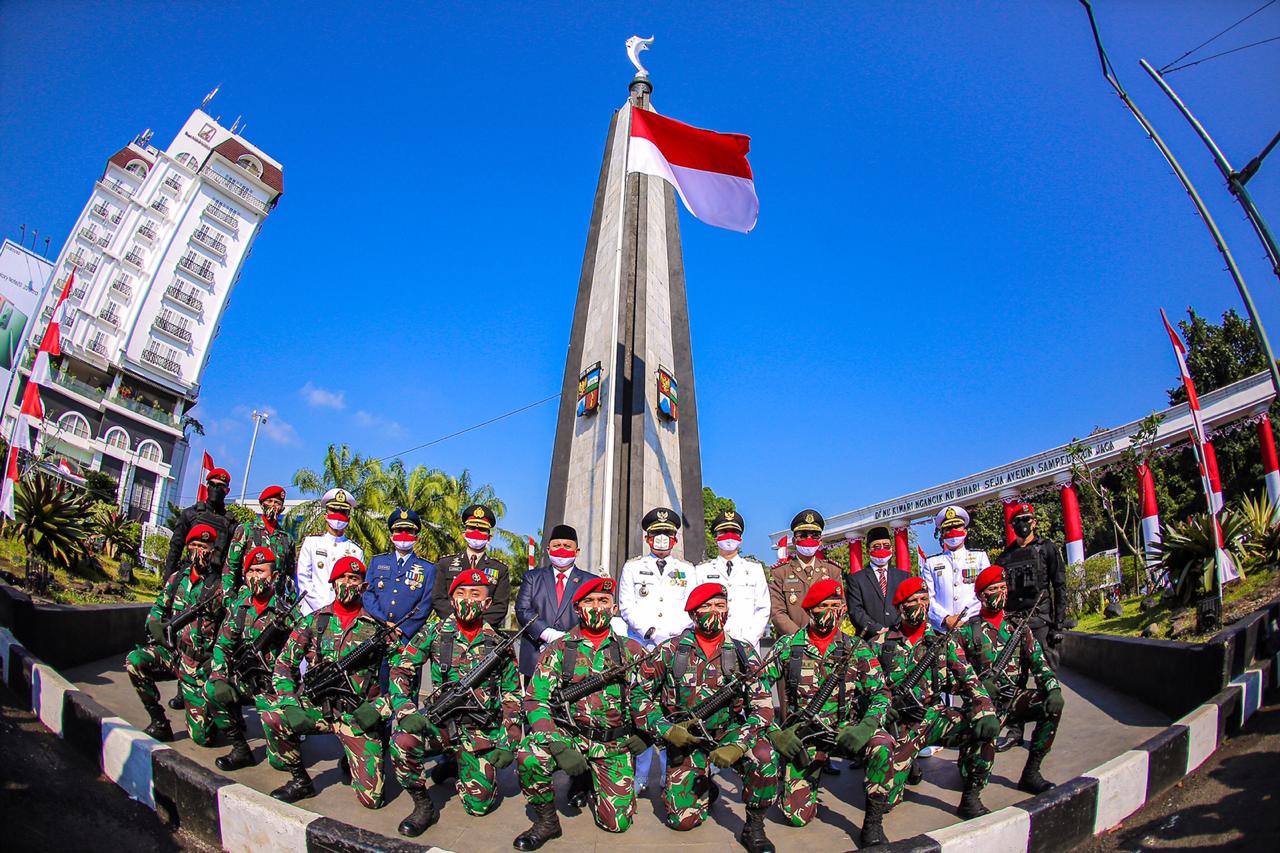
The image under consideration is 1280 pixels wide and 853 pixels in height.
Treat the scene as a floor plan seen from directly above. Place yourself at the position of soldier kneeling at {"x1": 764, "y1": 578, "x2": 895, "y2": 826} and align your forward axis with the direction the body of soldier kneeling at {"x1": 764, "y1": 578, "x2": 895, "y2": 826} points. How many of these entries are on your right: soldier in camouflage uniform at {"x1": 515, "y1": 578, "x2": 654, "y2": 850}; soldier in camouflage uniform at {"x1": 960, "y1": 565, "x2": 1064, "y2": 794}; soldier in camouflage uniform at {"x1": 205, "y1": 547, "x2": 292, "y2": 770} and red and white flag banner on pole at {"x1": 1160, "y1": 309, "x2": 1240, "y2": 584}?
2

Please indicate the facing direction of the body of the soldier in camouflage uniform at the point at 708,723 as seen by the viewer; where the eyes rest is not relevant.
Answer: toward the camera

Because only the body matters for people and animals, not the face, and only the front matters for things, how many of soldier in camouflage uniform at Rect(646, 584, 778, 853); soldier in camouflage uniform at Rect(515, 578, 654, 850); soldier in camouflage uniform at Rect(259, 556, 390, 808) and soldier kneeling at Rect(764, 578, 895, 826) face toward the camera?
4

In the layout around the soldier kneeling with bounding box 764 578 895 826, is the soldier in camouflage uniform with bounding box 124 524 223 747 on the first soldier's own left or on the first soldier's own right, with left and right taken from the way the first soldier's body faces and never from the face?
on the first soldier's own right

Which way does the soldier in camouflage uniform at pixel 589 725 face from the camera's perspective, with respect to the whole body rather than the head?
toward the camera

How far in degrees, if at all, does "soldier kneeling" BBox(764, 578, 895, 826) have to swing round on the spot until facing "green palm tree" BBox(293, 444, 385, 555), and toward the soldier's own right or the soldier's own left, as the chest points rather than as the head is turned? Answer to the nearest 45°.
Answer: approximately 135° to the soldier's own right

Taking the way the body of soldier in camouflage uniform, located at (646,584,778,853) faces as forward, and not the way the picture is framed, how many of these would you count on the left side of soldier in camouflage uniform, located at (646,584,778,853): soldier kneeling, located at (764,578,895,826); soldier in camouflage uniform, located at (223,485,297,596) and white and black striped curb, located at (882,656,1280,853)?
2

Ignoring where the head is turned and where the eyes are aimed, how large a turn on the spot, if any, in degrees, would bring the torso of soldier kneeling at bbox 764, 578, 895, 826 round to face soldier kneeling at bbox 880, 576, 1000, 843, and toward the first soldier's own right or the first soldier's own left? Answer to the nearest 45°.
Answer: approximately 90° to the first soldier's own left

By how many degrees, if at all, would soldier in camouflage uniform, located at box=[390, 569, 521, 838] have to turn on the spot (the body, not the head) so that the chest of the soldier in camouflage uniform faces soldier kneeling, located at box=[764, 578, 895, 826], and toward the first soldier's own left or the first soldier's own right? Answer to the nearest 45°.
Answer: approximately 90° to the first soldier's own left

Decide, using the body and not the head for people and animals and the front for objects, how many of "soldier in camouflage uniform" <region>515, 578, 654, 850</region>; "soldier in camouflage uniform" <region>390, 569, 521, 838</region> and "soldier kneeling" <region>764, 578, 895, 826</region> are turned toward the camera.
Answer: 3

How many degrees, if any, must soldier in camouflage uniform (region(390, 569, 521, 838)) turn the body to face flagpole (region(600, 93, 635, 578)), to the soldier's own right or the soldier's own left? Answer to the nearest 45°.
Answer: approximately 180°

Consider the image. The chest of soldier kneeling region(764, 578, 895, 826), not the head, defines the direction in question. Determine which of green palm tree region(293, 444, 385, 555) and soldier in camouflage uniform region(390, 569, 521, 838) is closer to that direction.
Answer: the soldier in camouflage uniform

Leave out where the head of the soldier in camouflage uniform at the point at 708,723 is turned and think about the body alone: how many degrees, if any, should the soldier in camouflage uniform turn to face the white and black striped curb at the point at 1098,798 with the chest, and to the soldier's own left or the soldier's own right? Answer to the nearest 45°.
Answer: approximately 90° to the soldier's own left

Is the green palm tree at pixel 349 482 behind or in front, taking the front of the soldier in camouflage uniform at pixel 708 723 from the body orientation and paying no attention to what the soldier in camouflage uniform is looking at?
behind

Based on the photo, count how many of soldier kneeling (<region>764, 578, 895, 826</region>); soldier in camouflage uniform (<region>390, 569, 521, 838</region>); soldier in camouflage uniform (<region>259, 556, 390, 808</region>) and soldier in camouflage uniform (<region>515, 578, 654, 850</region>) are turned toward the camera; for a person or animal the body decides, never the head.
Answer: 4
